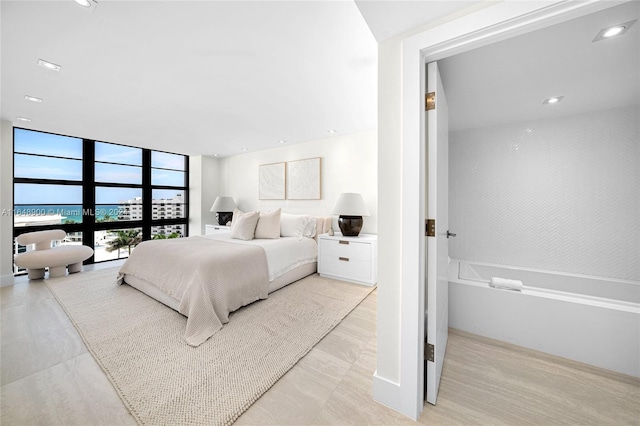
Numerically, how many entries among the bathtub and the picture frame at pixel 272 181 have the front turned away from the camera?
0

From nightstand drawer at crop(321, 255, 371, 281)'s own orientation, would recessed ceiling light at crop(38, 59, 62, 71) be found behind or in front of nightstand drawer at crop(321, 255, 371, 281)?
in front

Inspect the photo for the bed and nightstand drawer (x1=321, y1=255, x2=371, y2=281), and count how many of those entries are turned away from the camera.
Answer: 0

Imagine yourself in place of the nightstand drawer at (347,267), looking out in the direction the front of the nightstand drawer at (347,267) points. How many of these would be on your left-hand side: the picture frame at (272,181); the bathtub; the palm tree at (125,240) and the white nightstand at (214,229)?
1

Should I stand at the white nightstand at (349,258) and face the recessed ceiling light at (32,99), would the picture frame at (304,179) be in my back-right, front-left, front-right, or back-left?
front-right

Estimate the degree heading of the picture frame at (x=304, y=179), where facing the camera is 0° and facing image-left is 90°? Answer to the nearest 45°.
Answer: approximately 45°

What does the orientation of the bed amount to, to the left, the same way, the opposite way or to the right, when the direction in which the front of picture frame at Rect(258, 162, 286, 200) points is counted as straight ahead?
the same way

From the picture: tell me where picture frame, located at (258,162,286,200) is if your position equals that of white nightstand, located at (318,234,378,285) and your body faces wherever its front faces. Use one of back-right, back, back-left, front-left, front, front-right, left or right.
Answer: right

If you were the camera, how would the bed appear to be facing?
facing the viewer and to the left of the viewer

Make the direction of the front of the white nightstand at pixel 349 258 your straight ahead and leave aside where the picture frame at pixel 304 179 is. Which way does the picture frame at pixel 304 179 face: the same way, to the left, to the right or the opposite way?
the same way

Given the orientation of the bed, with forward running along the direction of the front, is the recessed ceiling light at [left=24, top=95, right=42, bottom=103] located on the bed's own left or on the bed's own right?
on the bed's own right

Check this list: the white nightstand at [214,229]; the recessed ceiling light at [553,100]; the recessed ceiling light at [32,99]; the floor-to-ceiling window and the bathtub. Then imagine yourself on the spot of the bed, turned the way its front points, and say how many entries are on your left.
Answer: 2

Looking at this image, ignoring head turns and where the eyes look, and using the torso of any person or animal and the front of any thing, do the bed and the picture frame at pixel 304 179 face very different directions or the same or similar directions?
same or similar directions
